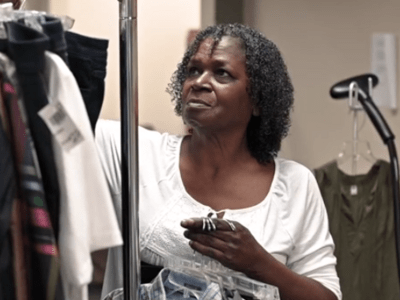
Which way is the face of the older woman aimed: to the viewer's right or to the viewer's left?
to the viewer's left

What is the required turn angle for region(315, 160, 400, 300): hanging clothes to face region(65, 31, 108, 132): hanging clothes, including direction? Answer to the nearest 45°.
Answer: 0° — it already faces it

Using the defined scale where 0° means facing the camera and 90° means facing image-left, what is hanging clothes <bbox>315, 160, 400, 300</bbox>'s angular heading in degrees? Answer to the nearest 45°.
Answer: approximately 0°
